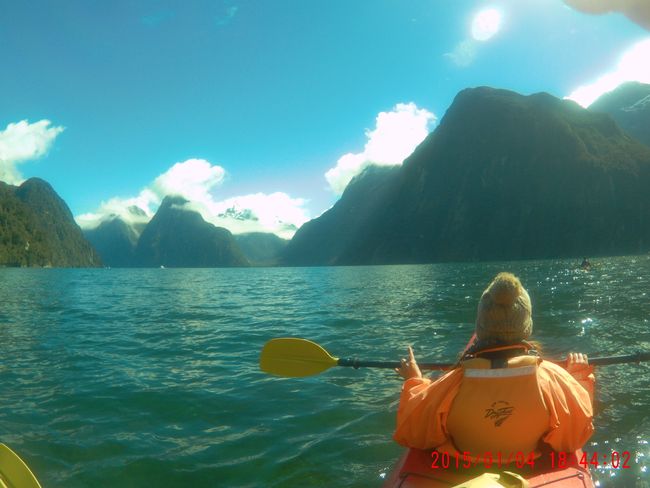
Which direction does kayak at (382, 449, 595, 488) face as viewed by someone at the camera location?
facing away from the viewer

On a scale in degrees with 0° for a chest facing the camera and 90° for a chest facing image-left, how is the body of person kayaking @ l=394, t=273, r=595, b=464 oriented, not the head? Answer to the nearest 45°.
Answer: approximately 180°

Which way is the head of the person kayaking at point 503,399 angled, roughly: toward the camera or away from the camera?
away from the camera
